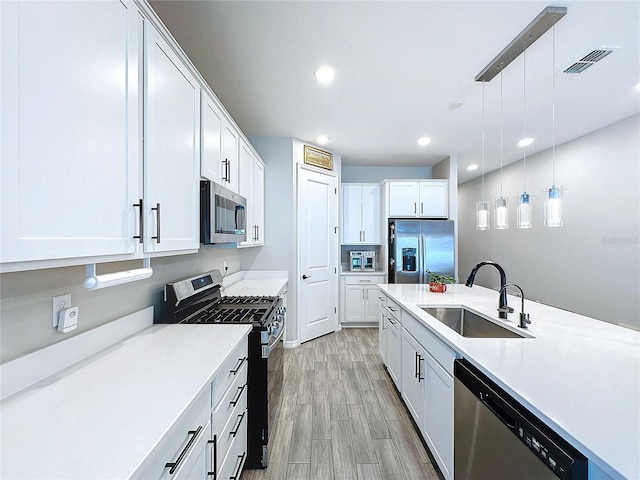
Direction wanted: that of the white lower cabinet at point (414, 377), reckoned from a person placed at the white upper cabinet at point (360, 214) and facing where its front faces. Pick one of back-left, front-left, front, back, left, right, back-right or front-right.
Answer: front

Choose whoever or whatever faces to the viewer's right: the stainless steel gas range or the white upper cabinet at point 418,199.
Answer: the stainless steel gas range

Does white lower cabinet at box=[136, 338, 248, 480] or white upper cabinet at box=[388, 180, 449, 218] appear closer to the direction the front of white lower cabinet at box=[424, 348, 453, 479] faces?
the white lower cabinet

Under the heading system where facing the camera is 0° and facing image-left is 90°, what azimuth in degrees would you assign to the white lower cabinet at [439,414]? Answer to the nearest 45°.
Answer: approximately 90°

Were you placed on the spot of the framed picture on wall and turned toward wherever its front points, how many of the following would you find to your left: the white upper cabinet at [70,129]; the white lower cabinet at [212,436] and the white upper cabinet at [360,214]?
1

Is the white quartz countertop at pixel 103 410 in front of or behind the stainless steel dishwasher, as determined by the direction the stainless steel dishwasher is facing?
in front

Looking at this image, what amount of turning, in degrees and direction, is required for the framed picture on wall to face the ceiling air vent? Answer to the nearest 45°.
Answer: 0° — it already faces it

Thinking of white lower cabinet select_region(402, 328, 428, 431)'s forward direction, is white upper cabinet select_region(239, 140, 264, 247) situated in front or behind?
in front

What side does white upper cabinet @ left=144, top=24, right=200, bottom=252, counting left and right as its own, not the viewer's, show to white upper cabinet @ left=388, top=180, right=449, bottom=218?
left

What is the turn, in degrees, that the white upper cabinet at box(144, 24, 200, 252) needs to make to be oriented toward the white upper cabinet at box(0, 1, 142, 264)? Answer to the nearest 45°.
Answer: approximately 90° to its right

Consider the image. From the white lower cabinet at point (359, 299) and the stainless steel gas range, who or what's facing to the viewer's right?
the stainless steel gas range

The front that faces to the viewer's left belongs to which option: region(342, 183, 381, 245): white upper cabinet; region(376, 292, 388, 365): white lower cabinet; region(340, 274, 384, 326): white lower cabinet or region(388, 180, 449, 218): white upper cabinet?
region(376, 292, 388, 365): white lower cabinet

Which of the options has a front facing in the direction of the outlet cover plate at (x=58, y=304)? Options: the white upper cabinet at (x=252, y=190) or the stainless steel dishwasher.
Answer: the stainless steel dishwasher

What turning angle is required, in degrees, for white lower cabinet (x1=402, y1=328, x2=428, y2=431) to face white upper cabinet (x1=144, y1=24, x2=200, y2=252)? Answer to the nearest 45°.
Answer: approximately 45° to its left

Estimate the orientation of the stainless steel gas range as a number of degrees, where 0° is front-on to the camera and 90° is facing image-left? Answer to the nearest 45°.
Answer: approximately 270°

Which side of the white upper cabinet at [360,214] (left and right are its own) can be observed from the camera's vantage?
front

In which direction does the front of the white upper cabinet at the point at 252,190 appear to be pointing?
to the viewer's right

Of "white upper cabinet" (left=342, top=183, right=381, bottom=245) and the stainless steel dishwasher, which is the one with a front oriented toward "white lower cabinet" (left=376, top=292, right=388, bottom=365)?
the white upper cabinet

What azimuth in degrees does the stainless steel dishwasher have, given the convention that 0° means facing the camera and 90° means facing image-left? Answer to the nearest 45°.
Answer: approximately 45°

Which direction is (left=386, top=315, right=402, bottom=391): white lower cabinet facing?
to the viewer's left

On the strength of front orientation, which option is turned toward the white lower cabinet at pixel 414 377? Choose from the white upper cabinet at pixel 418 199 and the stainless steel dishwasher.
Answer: the white upper cabinet

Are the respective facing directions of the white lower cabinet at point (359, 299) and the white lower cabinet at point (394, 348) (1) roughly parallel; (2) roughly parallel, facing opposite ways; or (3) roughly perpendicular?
roughly perpendicular
